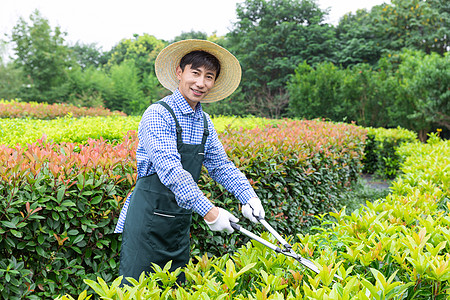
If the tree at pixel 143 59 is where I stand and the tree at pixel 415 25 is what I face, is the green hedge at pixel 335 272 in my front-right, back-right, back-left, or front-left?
front-right

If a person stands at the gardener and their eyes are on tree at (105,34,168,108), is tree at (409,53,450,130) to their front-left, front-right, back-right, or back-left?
front-right

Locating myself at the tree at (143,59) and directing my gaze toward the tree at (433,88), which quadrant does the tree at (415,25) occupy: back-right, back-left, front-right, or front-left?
front-left

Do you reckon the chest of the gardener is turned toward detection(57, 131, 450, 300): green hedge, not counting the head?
yes

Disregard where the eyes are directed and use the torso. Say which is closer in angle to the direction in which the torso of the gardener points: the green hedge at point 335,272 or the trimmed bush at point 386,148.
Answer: the green hedge

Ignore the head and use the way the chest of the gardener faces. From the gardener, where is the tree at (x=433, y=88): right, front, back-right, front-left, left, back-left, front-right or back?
left

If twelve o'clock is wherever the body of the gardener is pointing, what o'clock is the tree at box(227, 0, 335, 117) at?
The tree is roughly at 8 o'clock from the gardener.

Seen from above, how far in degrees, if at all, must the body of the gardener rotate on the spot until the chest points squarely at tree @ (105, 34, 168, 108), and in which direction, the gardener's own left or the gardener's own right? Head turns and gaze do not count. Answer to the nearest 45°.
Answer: approximately 135° to the gardener's own left

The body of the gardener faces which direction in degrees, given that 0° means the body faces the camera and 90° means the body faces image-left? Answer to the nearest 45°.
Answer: approximately 315°

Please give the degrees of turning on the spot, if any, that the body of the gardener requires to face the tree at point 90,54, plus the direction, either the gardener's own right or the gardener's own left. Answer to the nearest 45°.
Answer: approximately 135° to the gardener's own left

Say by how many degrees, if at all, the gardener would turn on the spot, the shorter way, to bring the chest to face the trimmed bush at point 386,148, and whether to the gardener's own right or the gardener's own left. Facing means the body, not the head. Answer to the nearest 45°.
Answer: approximately 90° to the gardener's own left
